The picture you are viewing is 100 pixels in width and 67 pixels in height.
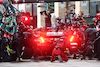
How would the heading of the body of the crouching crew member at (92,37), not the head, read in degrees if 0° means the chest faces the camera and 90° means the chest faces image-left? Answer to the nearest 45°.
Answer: approximately 90°

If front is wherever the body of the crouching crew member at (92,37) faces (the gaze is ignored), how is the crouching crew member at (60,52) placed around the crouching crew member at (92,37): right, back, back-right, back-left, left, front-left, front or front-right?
front-left
